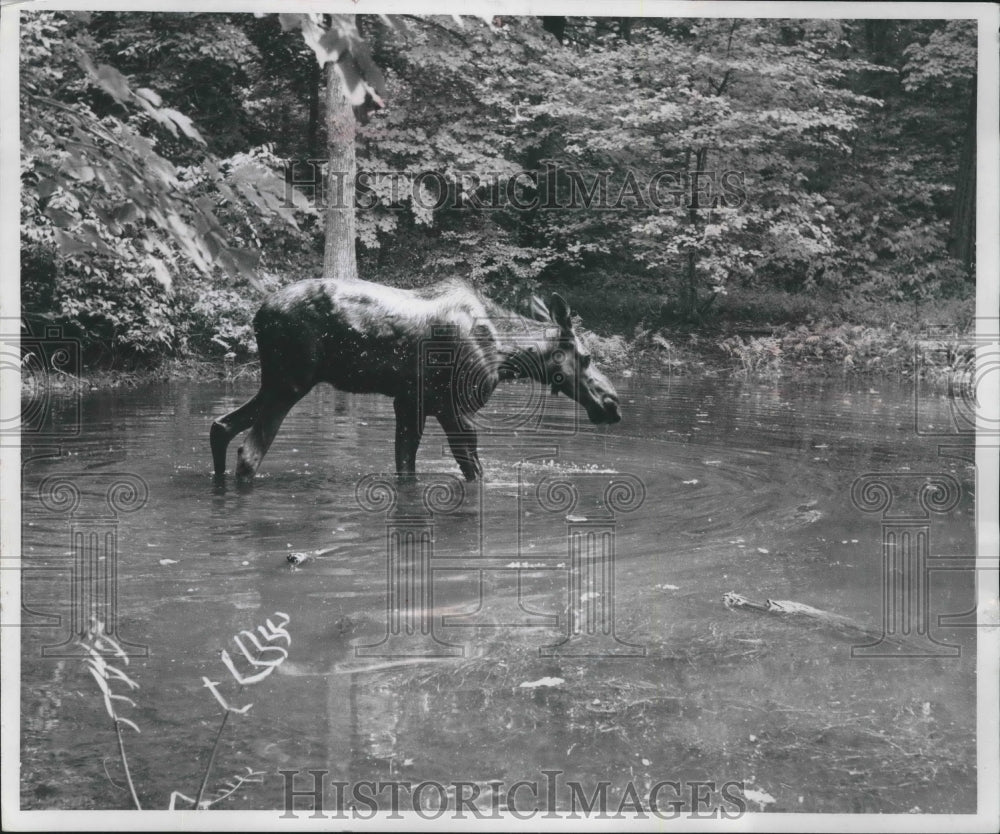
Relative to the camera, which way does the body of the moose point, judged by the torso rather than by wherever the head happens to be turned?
to the viewer's right

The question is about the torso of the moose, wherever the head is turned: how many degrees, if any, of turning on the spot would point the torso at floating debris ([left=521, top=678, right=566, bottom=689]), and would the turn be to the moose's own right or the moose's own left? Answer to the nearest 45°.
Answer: approximately 90° to the moose's own right

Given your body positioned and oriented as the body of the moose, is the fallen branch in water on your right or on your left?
on your right
